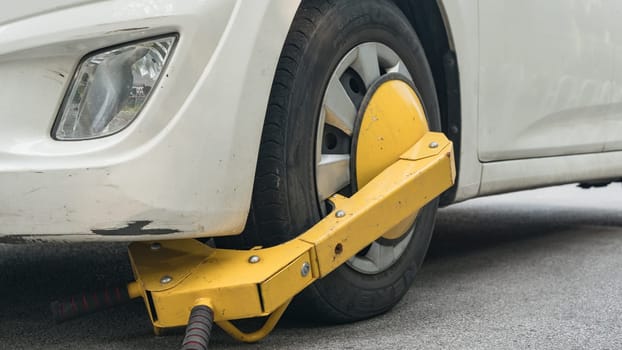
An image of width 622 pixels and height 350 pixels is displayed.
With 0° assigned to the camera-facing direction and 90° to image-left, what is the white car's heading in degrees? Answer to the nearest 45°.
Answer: approximately 45°
